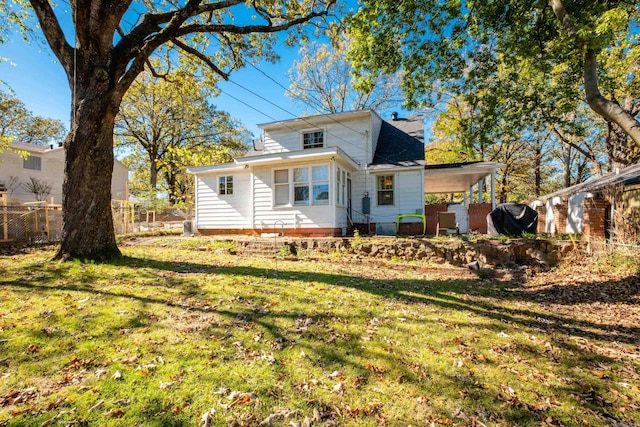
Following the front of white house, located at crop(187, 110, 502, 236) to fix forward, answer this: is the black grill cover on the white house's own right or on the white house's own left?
on the white house's own right

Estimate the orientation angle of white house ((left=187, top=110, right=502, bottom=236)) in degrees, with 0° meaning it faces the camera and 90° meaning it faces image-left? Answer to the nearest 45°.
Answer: approximately 180°

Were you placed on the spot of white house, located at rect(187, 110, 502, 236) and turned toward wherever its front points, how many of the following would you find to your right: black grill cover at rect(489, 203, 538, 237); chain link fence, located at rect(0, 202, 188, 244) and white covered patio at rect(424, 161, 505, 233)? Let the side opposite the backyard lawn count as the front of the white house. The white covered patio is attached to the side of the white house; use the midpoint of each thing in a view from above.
2

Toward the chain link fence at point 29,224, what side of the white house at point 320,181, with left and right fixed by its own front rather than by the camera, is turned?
left

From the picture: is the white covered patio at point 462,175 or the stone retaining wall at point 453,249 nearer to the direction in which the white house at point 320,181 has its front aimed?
the white covered patio

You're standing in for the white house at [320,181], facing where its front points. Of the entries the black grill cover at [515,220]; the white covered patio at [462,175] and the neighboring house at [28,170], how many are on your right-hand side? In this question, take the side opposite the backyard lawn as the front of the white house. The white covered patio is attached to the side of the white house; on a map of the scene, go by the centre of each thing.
2

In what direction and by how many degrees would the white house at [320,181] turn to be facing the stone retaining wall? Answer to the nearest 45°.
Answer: approximately 135° to its right
